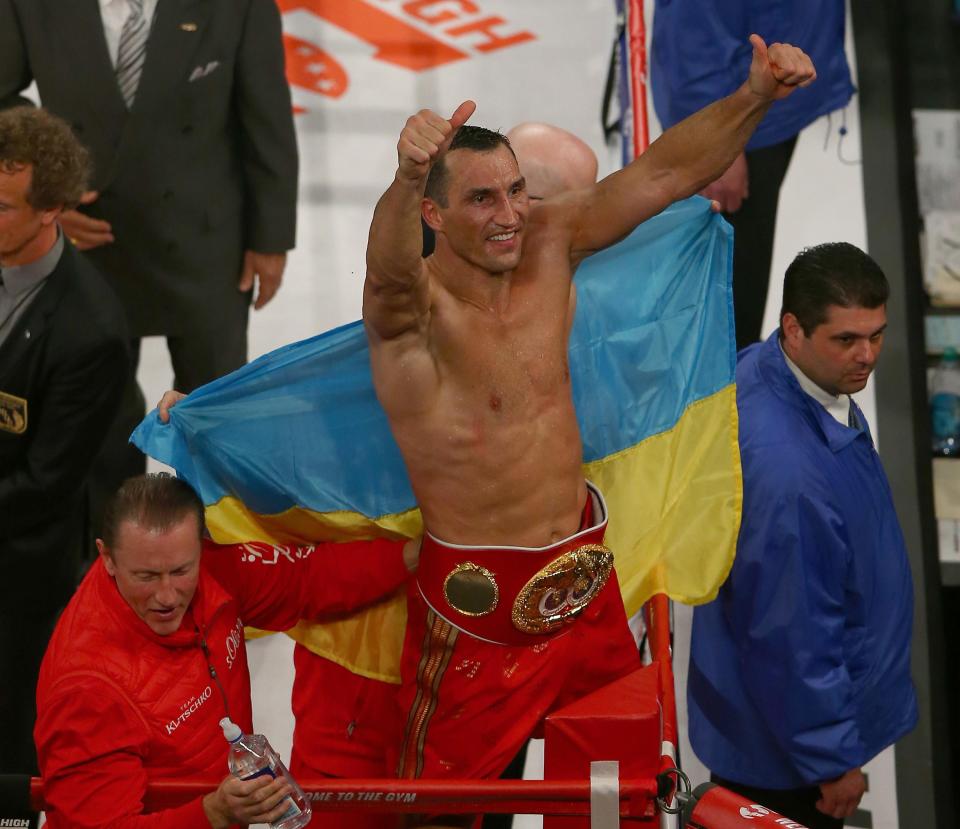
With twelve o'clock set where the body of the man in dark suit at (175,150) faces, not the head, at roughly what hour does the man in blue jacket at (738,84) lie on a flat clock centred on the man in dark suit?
The man in blue jacket is roughly at 9 o'clock from the man in dark suit.

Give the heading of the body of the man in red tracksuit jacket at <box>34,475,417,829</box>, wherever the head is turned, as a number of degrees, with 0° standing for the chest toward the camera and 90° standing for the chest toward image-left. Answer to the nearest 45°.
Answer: approximately 315°

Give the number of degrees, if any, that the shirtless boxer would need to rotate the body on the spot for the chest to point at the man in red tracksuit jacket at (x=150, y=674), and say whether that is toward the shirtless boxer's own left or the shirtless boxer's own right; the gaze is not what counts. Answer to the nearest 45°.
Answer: approximately 90° to the shirtless boxer's own right

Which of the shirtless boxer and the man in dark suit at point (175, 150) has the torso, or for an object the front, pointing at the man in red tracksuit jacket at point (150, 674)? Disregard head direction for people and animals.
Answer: the man in dark suit

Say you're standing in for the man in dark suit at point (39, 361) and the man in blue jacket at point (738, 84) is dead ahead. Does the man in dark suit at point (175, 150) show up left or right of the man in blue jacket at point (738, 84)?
left

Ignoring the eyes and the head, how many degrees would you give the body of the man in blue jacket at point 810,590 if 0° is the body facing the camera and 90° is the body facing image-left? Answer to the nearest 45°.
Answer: approximately 315°

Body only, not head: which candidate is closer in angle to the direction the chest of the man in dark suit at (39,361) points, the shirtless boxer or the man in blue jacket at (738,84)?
the shirtless boxer

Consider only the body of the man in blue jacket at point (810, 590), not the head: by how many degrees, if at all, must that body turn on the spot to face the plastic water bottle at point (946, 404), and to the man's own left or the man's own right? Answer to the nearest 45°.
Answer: approximately 135° to the man's own left

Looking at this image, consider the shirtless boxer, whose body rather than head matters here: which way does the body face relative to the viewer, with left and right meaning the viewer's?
facing the viewer and to the right of the viewer

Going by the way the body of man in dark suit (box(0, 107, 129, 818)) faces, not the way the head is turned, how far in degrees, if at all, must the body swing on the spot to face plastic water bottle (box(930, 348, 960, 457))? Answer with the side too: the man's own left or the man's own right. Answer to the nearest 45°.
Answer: approximately 135° to the man's own left

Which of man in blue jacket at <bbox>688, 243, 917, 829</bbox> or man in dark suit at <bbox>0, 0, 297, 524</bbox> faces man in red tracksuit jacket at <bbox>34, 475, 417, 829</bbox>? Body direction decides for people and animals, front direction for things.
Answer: the man in dark suit

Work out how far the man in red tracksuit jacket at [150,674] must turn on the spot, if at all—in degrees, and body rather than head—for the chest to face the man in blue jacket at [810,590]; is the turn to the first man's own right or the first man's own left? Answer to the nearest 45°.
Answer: approximately 45° to the first man's own left

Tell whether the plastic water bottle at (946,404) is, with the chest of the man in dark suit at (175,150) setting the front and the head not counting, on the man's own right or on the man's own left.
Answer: on the man's own left

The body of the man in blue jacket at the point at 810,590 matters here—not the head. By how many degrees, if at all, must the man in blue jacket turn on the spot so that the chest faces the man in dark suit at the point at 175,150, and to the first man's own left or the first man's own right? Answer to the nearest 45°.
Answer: approximately 135° to the first man's own right

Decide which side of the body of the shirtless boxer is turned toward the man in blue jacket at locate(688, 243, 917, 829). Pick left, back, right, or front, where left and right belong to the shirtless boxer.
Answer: left

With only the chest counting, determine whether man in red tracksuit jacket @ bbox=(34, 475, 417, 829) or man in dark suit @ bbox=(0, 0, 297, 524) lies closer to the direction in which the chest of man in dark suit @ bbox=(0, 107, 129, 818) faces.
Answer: the man in red tracksuit jacket

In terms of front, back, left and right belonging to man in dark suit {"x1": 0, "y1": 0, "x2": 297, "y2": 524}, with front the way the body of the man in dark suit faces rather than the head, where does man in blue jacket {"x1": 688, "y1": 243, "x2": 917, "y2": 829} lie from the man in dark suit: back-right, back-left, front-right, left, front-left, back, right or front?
front-left

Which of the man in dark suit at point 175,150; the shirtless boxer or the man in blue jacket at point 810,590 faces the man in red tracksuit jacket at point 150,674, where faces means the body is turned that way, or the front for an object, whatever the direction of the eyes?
the man in dark suit
